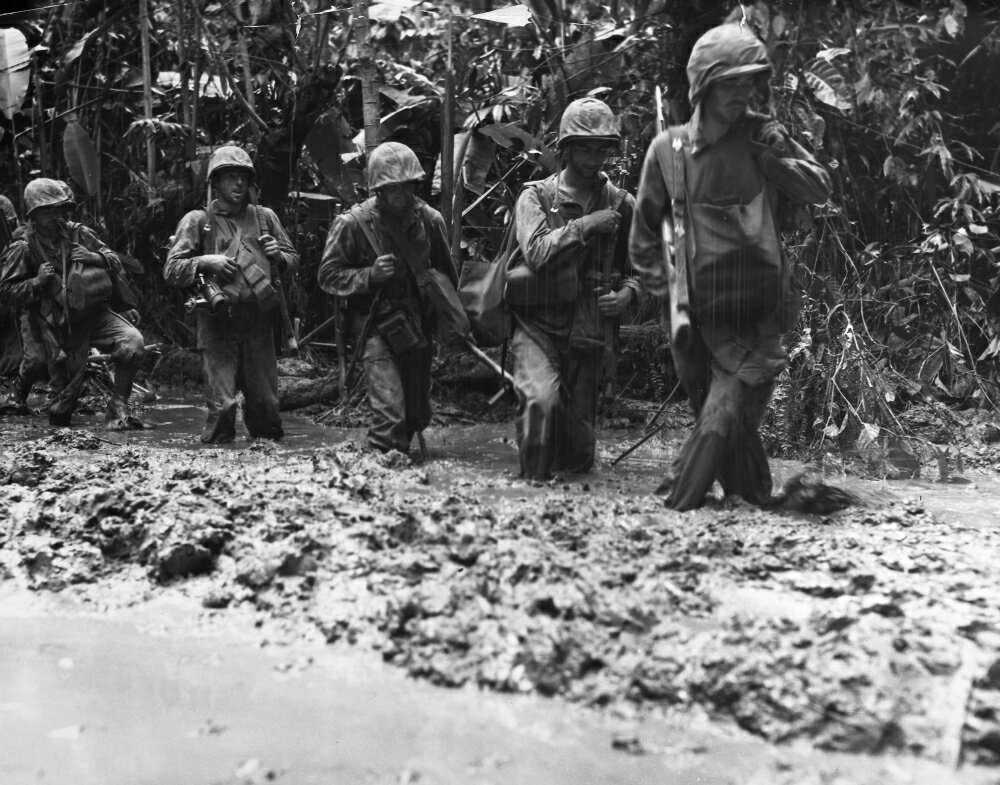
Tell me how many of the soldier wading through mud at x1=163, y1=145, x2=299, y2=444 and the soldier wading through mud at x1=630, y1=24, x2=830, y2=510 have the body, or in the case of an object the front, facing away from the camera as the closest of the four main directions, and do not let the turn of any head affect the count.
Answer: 0

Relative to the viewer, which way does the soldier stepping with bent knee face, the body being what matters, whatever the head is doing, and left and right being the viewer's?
facing the viewer and to the right of the viewer

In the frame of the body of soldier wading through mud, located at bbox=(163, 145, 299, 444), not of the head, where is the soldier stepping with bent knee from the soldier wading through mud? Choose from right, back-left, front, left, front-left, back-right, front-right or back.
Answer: back-right

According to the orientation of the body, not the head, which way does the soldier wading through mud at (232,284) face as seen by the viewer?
toward the camera

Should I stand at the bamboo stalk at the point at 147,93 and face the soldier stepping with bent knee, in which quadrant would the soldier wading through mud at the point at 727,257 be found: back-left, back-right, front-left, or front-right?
front-left

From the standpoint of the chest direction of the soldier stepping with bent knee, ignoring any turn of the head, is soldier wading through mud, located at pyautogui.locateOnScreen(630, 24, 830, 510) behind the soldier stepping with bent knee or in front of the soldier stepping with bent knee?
in front

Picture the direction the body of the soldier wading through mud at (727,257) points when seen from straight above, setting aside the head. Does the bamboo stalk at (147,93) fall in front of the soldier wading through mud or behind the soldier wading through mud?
behind

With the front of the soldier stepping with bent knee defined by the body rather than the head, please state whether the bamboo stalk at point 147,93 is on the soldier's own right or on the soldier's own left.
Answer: on the soldier's own left

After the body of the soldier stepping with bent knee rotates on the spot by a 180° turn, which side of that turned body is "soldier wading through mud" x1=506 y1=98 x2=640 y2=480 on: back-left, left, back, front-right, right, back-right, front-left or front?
back

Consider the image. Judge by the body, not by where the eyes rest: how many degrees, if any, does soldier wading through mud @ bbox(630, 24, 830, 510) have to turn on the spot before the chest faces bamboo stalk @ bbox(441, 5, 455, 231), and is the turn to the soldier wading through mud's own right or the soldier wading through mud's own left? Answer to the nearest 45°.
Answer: approximately 180°

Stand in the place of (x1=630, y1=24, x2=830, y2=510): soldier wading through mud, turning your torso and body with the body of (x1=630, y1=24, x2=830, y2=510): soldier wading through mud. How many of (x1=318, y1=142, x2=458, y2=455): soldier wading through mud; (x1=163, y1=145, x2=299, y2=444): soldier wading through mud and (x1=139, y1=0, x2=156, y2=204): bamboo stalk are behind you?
3

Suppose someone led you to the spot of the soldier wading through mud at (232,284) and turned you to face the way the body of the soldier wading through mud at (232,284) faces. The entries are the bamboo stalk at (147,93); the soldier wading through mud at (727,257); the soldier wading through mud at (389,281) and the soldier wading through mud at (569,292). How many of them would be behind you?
1

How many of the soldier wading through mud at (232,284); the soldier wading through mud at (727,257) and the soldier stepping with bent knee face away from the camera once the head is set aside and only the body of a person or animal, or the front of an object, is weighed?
0

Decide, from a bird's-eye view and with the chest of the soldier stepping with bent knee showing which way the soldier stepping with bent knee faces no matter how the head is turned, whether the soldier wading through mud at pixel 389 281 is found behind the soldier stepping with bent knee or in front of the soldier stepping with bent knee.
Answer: in front

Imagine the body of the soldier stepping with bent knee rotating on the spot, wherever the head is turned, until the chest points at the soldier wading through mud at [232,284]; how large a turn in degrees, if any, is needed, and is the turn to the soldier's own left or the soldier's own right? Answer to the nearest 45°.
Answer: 0° — they already face them
